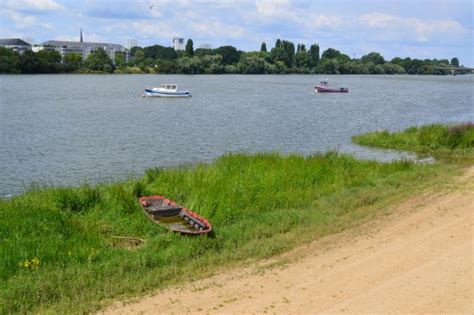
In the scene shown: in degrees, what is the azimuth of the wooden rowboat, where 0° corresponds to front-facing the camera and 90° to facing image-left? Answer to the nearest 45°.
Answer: approximately 315°
